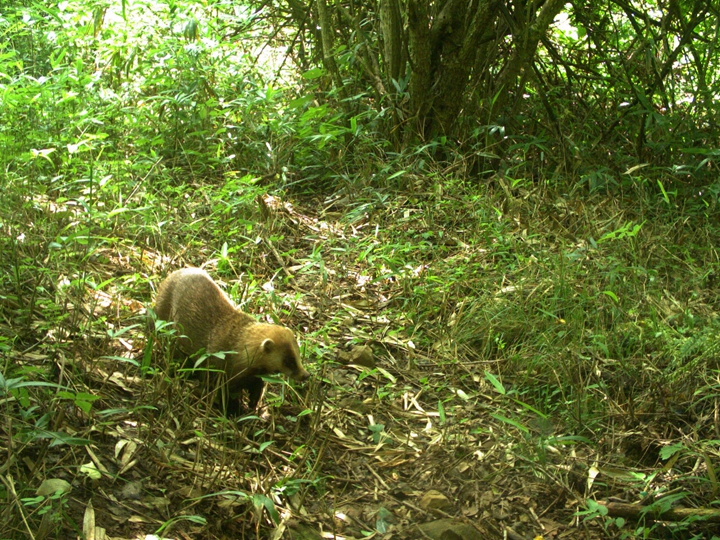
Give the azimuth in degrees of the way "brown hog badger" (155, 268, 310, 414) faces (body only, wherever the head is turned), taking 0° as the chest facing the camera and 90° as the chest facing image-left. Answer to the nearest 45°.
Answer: approximately 315°

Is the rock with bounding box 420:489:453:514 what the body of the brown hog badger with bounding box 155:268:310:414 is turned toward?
yes

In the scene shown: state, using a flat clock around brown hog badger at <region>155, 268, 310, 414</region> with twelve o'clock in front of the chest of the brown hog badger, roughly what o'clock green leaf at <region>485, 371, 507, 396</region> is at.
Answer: The green leaf is roughly at 11 o'clock from the brown hog badger.

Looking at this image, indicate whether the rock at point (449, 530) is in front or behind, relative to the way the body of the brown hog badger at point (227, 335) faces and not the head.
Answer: in front
